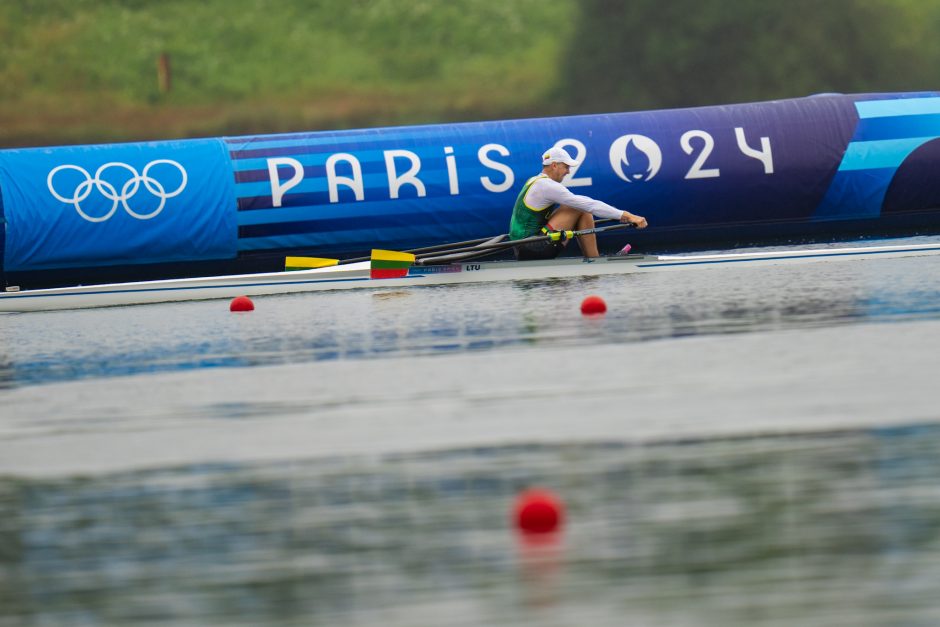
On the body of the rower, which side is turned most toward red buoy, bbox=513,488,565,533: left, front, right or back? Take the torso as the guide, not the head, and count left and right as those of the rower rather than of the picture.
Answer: right

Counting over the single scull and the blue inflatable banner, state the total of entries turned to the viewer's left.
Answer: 1

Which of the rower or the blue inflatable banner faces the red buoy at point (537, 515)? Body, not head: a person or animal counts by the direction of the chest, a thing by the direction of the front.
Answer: the blue inflatable banner

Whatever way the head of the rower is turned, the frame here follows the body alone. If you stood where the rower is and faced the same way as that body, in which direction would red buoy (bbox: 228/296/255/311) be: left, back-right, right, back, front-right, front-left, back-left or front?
back-right

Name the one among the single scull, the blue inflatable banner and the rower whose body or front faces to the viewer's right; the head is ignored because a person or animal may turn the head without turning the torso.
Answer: the rower

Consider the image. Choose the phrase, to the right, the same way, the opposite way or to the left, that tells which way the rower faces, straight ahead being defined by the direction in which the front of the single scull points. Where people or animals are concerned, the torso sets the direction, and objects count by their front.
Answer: the opposite way

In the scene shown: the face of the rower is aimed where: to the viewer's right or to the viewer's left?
to the viewer's right

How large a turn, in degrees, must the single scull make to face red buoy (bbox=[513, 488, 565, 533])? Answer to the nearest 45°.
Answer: approximately 90° to its left

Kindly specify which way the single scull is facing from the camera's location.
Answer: facing to the left of the viewer

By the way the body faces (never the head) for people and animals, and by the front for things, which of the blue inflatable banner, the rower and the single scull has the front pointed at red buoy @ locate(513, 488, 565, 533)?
the blue inflatable banner

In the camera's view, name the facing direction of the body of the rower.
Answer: to the viewer's right

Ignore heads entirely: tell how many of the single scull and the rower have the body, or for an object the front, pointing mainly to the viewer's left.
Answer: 1

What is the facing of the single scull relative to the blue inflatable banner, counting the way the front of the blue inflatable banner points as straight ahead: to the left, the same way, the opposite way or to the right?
to the right

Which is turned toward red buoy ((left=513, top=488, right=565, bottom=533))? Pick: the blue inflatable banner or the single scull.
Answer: the blue inflatable banner
